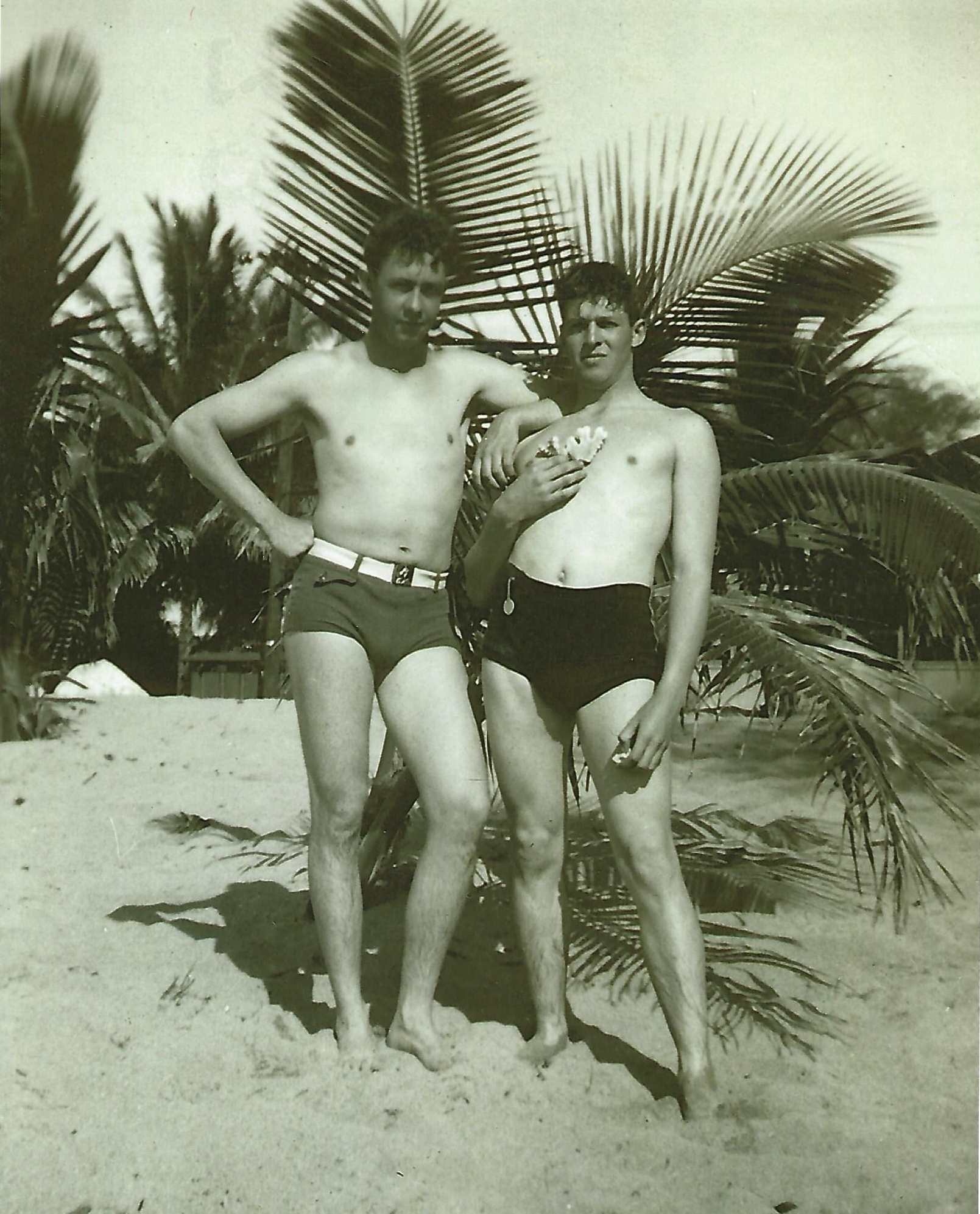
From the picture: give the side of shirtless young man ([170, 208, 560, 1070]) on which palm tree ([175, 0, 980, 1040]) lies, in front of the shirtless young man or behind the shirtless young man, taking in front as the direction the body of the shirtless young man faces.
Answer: behind

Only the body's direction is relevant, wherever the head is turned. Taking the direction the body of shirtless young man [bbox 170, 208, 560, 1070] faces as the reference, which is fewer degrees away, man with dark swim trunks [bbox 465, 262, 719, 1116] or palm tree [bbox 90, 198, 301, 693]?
the man with dark swim trunks

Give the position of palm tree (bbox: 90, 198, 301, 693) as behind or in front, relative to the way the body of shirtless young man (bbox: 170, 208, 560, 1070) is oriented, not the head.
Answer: behind

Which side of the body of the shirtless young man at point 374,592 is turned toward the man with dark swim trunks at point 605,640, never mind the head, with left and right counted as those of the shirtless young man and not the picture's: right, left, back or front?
left

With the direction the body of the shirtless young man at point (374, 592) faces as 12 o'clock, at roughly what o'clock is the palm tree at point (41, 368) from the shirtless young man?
The palm tree is roughly at 5 o'clock from the shirtless young man.

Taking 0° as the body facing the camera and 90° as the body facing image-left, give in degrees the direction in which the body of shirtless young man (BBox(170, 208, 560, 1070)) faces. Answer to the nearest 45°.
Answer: approximately 0°
